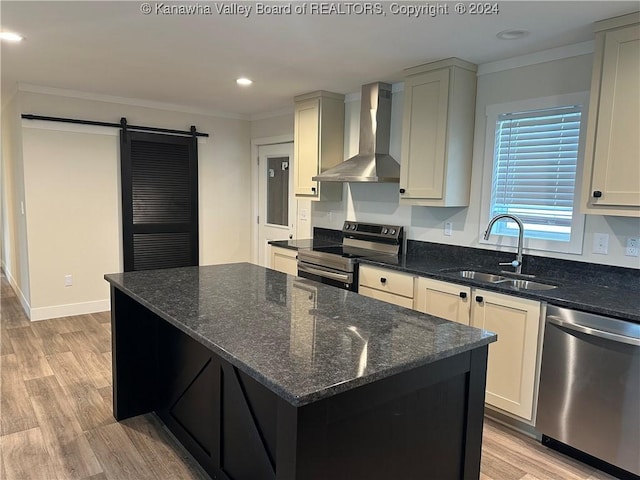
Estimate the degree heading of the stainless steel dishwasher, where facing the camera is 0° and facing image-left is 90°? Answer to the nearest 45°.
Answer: approximately 45°

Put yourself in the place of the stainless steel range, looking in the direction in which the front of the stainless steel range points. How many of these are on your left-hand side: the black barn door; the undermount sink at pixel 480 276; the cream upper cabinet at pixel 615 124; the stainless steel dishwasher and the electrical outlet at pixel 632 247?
4

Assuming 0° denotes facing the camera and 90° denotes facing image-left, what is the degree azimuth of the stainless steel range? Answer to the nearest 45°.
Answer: approximately 45°

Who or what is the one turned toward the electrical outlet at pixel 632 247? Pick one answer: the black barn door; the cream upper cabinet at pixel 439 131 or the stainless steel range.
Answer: the black barn door

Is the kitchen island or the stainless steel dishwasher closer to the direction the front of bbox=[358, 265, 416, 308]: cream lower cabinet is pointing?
the kitchen island

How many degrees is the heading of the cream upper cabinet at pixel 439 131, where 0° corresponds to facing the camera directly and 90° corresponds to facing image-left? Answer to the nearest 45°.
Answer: approximately 45°

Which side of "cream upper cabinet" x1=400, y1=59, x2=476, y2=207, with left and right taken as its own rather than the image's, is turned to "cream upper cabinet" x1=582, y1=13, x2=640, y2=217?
left

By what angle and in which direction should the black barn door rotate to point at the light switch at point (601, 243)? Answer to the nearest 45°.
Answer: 0° — it already faces it
